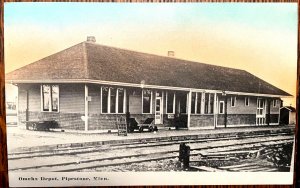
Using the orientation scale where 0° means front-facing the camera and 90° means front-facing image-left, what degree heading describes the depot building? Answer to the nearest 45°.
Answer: approximately 315°
